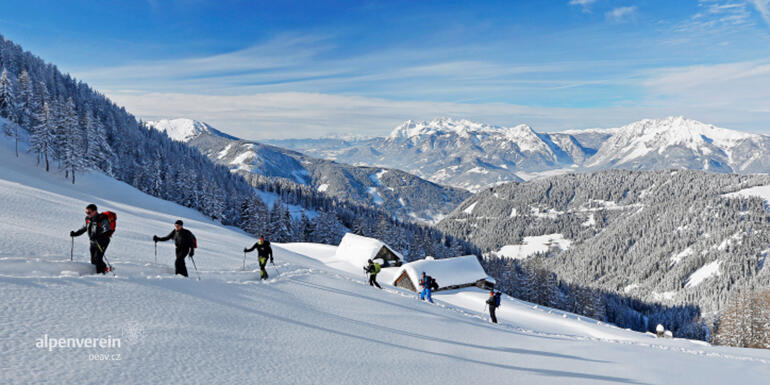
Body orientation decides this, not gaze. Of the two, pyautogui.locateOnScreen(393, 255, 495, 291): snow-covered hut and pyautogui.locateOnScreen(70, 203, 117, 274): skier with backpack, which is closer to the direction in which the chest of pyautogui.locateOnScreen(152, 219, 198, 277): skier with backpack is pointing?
the skier with backpack

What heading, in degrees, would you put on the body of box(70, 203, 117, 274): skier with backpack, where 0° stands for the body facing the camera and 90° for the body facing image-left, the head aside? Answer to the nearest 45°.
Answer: approximately 45°

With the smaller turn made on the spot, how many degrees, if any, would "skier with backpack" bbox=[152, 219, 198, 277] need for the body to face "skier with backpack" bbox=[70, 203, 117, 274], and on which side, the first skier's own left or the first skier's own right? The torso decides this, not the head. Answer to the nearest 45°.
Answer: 0° — they already face them

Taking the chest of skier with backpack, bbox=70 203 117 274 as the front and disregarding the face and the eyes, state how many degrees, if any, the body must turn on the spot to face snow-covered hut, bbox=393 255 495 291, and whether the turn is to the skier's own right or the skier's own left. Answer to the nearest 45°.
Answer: approximately 180°

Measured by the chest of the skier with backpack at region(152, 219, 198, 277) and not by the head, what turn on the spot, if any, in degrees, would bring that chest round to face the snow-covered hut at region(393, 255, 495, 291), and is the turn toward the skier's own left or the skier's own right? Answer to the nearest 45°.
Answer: approximately 180°
